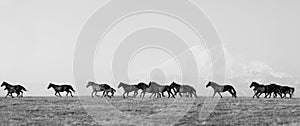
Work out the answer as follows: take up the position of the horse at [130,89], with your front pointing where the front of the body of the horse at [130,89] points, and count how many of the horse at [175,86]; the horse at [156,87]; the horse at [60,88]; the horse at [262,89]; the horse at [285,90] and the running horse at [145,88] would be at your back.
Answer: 5

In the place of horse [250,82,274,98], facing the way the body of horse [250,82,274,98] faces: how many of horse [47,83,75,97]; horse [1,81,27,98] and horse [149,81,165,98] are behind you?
0

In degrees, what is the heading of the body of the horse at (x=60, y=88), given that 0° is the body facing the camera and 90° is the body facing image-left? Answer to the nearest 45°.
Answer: approximately 90°

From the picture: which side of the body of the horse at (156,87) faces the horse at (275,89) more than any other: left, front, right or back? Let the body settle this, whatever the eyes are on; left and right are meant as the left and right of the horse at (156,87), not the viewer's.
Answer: back

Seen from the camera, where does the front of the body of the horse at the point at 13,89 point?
to the viewer's left

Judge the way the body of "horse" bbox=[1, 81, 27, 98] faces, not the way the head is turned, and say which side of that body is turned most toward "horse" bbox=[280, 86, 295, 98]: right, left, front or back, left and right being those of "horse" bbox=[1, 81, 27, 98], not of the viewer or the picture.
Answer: back

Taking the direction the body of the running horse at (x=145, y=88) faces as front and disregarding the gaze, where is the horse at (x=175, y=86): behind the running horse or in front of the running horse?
behind

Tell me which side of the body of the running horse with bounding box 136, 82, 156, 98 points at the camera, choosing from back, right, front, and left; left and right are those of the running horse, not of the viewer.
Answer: left

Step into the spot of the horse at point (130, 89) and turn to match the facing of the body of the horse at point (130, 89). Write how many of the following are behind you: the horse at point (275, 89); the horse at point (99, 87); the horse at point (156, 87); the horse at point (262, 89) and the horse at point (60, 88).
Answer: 3

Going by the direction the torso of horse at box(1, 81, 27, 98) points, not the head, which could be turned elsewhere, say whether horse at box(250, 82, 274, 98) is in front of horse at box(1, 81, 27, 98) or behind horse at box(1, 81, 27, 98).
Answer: behind

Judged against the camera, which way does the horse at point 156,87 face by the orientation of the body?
to the viewer's left

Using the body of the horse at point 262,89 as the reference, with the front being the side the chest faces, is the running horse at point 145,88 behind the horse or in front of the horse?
in front

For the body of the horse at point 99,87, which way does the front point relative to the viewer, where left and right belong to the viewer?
facing to the left of the viewer

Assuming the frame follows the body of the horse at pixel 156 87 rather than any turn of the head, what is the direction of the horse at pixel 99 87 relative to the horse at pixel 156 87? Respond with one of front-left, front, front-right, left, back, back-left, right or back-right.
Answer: front

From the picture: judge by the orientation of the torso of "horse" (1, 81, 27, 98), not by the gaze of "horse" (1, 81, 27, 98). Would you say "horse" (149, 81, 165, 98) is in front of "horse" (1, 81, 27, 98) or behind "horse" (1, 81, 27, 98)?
behind

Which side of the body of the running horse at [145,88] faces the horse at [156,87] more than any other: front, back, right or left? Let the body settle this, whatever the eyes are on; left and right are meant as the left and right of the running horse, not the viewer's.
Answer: back

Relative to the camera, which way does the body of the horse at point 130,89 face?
to the viewer's left

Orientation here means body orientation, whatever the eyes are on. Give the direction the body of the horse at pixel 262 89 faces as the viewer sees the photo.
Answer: to the viewer's left
